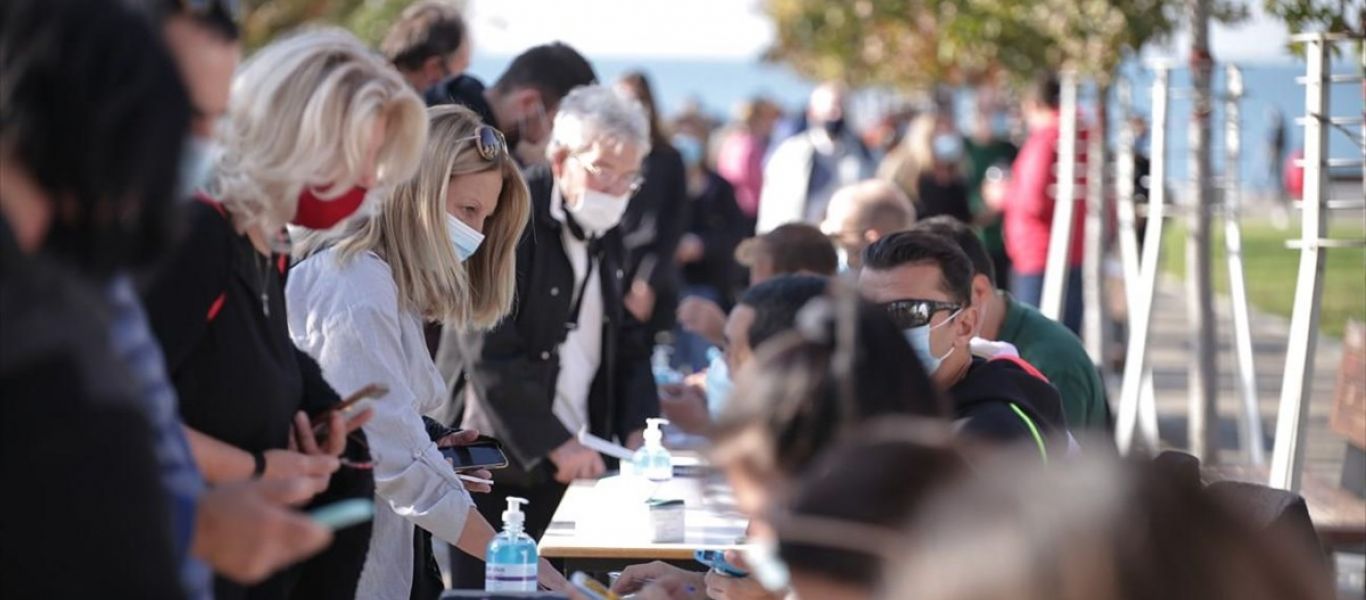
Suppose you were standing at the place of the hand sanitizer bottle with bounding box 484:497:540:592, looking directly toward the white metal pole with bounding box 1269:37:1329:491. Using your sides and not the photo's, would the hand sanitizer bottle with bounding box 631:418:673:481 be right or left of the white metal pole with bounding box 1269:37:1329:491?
left

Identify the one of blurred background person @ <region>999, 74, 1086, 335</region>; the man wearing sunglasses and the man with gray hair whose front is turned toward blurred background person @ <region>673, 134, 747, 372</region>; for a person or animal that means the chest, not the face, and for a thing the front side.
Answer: blurred background person @ <region>999, 74, 1086, 335</region>

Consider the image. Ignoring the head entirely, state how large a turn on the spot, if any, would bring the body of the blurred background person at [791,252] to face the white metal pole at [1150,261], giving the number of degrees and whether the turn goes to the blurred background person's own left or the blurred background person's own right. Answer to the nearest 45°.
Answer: approximately 135° to the blurred background person's own right

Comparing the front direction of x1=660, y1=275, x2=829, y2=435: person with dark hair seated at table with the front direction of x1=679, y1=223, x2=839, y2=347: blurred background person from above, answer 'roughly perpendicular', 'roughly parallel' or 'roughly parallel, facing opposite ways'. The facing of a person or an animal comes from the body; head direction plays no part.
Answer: roughly parallel

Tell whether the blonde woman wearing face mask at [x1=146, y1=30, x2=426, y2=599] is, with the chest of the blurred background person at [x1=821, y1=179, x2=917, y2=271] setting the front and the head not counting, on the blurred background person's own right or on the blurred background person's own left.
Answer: on the blurred background person's own left

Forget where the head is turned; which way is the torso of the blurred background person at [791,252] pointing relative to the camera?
to the viewer's left

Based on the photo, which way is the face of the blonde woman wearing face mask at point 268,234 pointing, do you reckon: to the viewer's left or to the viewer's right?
to the viewer's right

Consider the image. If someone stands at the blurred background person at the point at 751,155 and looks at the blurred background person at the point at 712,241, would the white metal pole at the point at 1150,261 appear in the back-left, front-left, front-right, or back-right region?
front-left

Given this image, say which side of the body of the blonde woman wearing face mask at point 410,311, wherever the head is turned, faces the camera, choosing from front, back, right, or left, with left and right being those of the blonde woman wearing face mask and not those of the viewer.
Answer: right

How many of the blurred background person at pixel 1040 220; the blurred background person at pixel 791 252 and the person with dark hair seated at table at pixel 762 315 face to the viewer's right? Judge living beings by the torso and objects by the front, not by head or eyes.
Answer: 0

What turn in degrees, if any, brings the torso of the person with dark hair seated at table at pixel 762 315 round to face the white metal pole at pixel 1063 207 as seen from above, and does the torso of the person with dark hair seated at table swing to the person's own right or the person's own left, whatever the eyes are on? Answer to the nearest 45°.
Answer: approximately 90° to the person's own right

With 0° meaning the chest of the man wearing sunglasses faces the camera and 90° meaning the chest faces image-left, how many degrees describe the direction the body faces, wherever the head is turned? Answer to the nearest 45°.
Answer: approximately 45°

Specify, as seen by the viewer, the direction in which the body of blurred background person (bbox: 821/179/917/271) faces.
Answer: to the viewer's left

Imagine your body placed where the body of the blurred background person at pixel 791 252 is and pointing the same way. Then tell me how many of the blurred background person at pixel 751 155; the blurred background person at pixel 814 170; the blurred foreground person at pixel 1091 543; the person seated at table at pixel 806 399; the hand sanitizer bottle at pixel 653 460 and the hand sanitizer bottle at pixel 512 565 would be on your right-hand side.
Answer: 2

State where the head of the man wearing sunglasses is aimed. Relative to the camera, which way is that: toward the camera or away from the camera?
toward the camera

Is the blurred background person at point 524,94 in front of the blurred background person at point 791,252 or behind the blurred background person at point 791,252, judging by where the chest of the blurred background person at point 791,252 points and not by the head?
in front

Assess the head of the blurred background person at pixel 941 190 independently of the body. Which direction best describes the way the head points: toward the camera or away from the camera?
toward the camera
